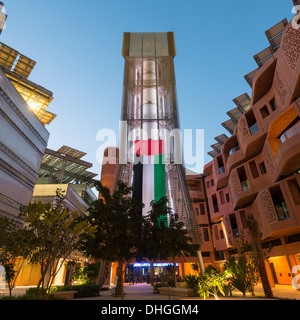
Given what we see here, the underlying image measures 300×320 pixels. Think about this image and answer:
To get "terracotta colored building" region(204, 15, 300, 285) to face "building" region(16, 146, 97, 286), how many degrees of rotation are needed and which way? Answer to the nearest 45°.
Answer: approximately 45° to its right

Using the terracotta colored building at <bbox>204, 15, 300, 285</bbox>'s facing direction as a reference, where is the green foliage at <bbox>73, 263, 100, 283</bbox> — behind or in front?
in front

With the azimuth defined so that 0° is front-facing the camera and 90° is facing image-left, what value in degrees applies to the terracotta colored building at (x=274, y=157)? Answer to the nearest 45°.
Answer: approximately 45°

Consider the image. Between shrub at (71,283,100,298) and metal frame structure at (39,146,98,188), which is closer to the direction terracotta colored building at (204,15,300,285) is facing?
the shrub

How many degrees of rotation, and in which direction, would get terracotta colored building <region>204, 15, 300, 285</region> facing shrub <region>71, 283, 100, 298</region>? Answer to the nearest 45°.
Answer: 0° — it already faces it

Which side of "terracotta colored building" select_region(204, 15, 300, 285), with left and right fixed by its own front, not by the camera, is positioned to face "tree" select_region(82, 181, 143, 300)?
front
